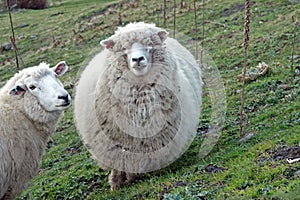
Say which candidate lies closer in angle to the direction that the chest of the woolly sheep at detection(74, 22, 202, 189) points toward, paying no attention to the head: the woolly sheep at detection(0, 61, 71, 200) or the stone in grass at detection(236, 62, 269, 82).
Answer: the woolly sheep

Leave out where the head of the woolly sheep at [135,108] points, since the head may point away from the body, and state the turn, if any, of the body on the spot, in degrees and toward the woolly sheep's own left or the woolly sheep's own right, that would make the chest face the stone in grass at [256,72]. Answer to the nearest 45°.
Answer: approximately 135° to the woolly sheep's own left

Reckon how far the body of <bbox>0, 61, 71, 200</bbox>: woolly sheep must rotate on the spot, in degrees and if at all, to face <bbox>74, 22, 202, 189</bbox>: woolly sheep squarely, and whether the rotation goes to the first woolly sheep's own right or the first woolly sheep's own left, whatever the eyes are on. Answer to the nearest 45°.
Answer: approximately 45° to the first woolly sheep's own left

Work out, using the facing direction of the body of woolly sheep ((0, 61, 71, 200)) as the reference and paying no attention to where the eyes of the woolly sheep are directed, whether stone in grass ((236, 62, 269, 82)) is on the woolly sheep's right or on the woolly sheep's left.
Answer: on the woolly sheep's left

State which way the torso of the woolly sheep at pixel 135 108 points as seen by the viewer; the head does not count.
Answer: toward the camera

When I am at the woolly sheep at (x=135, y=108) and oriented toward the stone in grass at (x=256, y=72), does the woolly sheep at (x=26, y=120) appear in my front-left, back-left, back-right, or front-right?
back-left

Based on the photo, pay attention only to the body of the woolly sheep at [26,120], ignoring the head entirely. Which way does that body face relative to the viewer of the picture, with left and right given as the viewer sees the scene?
facing the viewer and to the right of the viewer

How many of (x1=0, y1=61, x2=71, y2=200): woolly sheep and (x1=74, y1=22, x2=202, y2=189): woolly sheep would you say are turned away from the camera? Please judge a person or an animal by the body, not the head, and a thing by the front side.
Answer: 0
